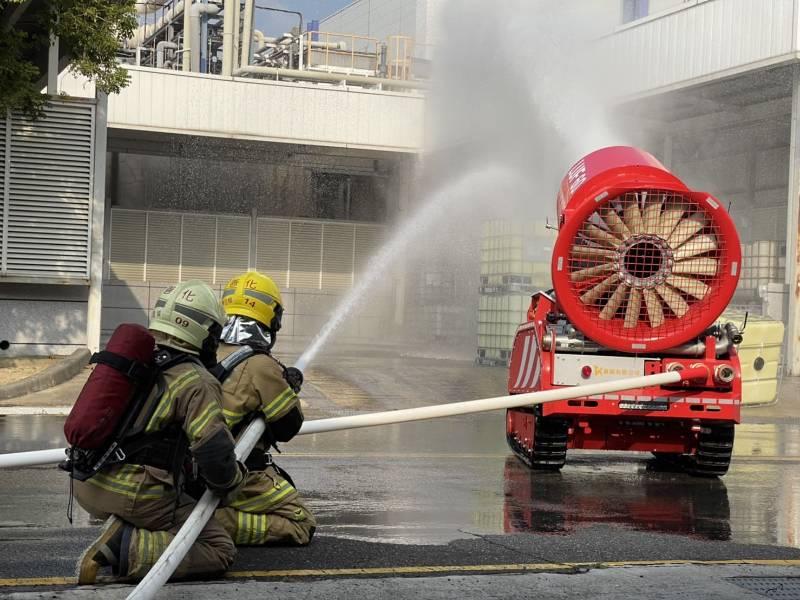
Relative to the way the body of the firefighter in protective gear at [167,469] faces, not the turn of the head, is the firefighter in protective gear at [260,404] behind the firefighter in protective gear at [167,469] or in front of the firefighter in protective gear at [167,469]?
in front

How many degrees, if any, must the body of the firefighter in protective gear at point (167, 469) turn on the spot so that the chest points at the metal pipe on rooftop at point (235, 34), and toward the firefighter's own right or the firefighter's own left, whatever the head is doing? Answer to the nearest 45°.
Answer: approximately 45° to the firefighter's own left

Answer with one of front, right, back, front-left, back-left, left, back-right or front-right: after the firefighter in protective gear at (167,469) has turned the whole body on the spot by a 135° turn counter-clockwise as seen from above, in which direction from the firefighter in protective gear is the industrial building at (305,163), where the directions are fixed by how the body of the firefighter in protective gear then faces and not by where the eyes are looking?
right

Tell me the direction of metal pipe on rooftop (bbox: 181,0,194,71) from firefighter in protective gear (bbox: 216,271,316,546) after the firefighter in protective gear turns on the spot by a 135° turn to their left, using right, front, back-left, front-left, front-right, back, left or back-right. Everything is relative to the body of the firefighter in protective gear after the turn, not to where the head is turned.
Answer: right

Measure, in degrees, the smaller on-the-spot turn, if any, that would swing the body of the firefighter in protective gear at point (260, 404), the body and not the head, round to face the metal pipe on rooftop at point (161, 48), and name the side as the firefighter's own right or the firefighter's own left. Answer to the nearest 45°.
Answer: approximately 45° to the firefighter's own left

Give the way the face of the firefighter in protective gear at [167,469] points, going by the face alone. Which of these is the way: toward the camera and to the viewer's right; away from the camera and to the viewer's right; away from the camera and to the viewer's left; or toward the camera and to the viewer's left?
away from the camera and to the viewer's right

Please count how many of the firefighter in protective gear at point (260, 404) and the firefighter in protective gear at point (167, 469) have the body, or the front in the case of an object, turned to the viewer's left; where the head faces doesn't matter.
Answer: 0

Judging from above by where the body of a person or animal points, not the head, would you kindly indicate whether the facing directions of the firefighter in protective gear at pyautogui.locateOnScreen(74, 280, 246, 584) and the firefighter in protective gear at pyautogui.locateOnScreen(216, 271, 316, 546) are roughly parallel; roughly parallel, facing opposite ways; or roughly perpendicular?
roughly parallel

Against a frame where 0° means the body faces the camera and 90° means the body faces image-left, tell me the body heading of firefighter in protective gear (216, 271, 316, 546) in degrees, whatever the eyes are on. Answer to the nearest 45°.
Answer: approximately 225°

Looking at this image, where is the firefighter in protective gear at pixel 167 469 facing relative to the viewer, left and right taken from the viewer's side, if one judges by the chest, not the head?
facing away from the viewer and to the right of the viewer

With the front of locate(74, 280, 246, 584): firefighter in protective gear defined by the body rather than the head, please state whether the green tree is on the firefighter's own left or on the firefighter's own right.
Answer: on the firefighter's own left

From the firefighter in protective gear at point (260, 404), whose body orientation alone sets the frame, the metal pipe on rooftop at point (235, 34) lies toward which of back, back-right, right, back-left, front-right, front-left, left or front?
front-left

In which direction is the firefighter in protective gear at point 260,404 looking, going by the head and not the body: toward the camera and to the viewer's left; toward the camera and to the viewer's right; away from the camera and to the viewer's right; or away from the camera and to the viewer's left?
away from the camera and to the viewer's right
